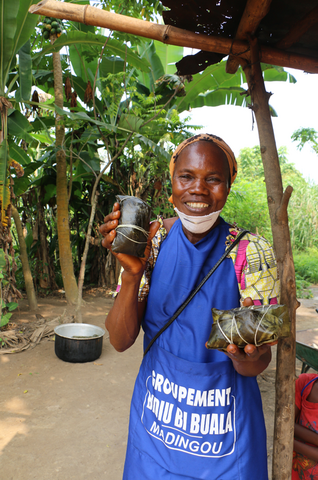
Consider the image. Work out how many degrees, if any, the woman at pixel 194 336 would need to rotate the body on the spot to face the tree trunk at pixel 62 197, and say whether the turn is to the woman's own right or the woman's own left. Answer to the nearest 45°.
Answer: approximately 135° to the woman's own right

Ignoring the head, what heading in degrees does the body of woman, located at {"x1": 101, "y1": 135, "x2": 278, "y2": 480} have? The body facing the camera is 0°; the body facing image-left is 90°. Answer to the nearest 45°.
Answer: approximately 0°

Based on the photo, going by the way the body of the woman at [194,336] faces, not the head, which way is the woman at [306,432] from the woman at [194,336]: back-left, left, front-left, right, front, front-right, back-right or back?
back-left

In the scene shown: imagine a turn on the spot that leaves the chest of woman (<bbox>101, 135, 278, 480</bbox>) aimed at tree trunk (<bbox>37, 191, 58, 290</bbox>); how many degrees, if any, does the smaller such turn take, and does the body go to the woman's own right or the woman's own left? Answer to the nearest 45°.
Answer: approximately 135° to the woman's own right
